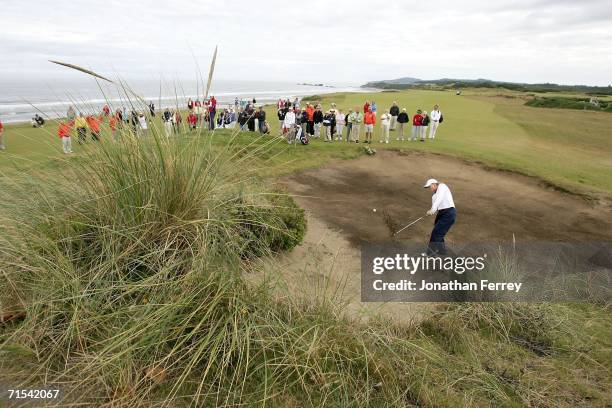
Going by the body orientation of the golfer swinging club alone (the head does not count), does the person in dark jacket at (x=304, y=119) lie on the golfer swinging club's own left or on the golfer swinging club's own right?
on the golfer swinging club's own right

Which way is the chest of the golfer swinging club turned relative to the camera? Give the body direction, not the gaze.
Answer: to the viewer's left

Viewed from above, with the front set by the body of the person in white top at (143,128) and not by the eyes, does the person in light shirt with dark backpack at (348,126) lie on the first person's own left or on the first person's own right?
on the first person's own left

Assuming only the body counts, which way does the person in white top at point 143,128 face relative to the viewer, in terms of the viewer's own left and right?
facing the viewer and to the right of the viewer

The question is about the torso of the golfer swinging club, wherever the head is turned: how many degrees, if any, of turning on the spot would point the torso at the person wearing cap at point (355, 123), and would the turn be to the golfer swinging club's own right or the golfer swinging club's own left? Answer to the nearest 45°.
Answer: approximately 90° to the golfer swinging club's own right

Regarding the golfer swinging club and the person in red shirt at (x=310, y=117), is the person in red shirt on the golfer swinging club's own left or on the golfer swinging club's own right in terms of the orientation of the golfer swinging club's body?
on the golfer swinging club's own right

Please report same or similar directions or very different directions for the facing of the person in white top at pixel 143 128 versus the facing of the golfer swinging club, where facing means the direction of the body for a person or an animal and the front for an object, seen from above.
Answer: very different directions

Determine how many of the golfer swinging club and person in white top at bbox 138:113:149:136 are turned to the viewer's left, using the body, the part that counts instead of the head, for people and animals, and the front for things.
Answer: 1
